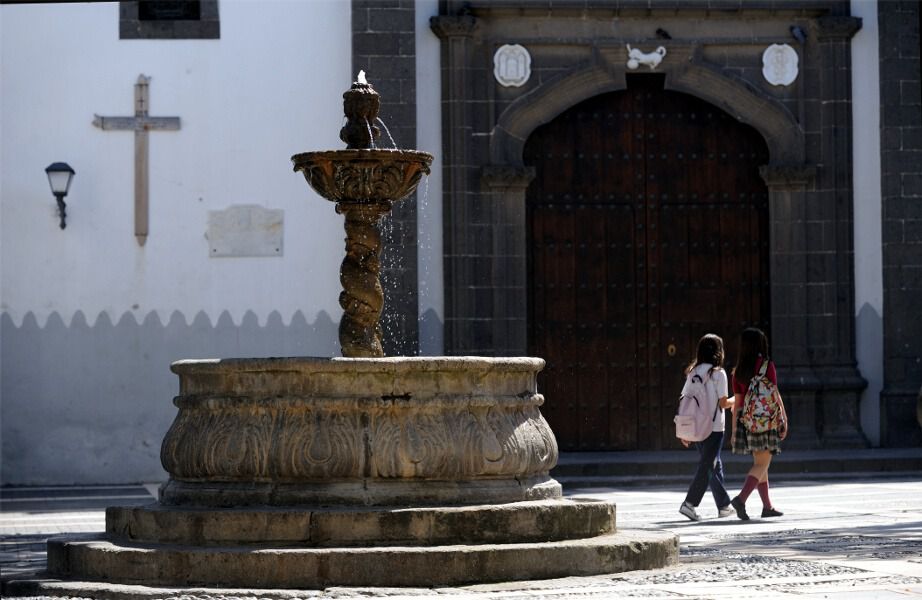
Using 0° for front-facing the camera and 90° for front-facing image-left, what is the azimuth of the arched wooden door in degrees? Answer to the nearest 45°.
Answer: approximately 0°

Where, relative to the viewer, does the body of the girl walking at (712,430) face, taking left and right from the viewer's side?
facing away from the viewer and to the right of the viewer

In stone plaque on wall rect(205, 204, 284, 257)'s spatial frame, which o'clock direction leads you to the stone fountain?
The stone fountain is roughly at 12 o'clock from the stone plaque on wall.

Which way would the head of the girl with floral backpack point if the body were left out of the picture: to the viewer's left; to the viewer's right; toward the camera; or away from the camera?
away from the camera

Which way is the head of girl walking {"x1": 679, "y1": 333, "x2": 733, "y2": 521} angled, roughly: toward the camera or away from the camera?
away from the camera

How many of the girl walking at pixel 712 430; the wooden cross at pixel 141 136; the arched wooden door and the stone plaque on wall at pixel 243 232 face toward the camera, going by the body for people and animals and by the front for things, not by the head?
3

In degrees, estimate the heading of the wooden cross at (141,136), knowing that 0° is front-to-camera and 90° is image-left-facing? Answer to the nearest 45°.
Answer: approximately 0°
